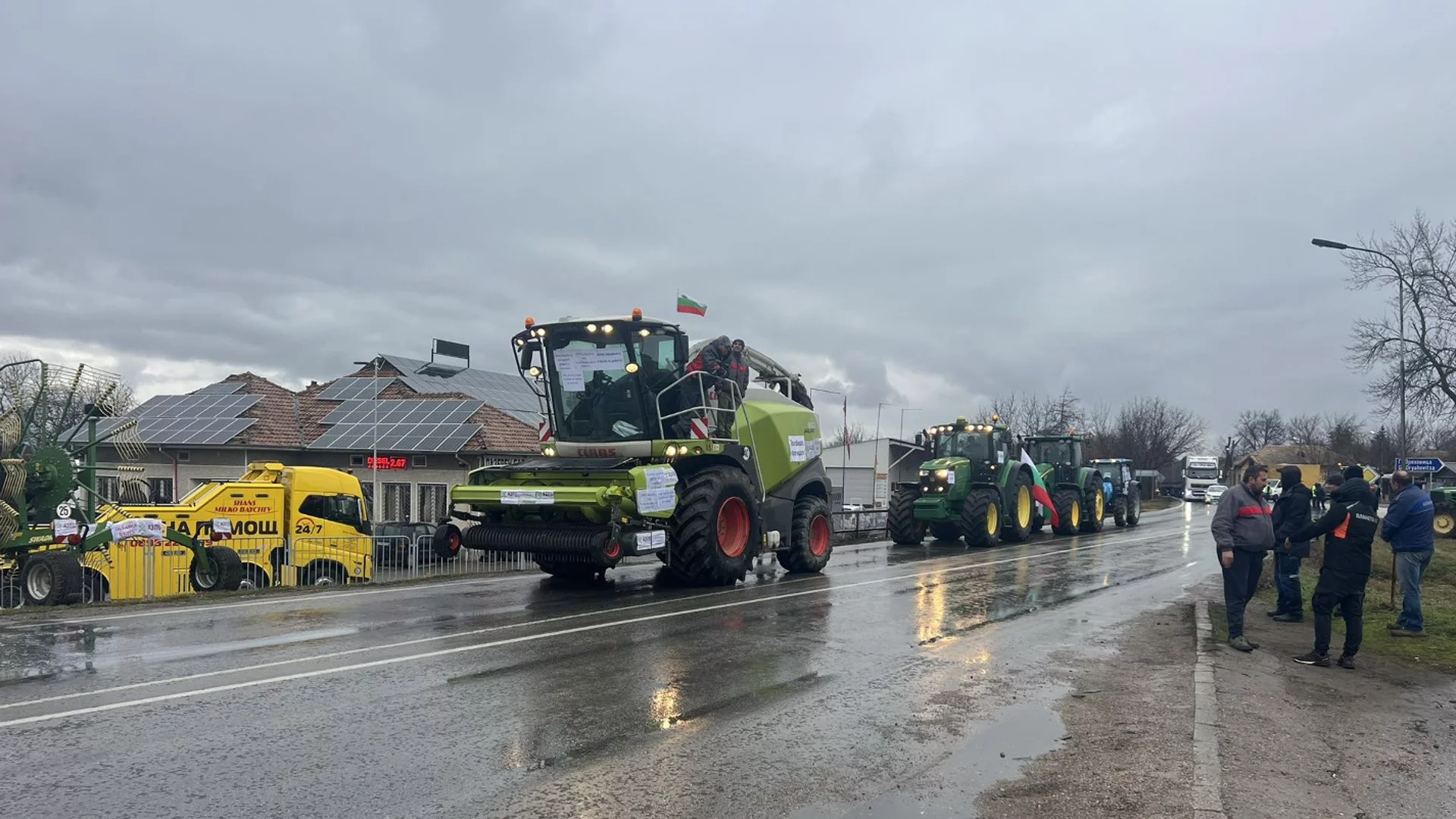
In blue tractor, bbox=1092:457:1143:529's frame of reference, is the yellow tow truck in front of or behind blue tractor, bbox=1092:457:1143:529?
in front

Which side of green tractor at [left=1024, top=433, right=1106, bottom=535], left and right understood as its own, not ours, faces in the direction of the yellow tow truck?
front

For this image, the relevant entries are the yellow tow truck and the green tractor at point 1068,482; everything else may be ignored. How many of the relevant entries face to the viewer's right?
1

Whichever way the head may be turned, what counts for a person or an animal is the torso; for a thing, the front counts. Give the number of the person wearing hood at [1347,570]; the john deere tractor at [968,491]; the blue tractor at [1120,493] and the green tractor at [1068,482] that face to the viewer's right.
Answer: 0

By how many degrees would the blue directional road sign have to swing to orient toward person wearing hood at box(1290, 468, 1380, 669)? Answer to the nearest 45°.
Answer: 0° — it already faces them

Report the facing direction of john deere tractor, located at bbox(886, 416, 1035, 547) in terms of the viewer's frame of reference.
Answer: facing the viewer and to the left of the viewer

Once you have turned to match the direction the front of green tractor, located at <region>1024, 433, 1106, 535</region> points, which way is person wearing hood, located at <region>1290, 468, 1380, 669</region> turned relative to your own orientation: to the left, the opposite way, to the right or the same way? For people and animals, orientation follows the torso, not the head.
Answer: to the right

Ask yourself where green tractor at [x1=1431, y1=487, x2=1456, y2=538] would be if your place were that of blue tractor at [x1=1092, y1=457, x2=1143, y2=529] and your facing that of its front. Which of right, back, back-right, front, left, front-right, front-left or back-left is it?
back-left

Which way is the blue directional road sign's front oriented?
toward the camera

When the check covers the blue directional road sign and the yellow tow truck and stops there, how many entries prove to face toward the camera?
1

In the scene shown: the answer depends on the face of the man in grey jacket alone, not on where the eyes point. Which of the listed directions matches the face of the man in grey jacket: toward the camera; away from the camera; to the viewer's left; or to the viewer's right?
to the viewer's right

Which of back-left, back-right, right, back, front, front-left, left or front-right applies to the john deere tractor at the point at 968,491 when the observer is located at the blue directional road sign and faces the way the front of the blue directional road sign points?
front-right

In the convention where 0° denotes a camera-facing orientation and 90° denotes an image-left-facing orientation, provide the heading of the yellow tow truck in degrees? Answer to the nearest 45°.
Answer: approximately 270°

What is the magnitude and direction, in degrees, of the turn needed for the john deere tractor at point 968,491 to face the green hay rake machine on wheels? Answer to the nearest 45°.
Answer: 0° — it already faces it

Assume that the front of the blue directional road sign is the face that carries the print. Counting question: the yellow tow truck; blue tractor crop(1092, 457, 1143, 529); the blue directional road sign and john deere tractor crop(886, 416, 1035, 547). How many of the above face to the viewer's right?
1

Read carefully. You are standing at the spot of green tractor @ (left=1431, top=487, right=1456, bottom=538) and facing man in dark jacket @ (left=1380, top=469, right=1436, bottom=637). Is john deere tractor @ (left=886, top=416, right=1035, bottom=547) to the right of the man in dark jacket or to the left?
right

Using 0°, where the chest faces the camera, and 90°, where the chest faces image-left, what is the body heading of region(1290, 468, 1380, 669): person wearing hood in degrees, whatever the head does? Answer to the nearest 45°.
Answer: approximately 135°

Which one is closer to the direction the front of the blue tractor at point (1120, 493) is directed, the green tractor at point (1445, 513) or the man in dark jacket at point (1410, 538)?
the man in dark jacket

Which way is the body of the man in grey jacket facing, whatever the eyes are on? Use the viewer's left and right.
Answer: facing the viewer and to the right of the viewer

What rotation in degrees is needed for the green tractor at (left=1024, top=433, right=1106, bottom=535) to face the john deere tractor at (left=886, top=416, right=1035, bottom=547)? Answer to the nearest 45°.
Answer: approximately 45° to its left
